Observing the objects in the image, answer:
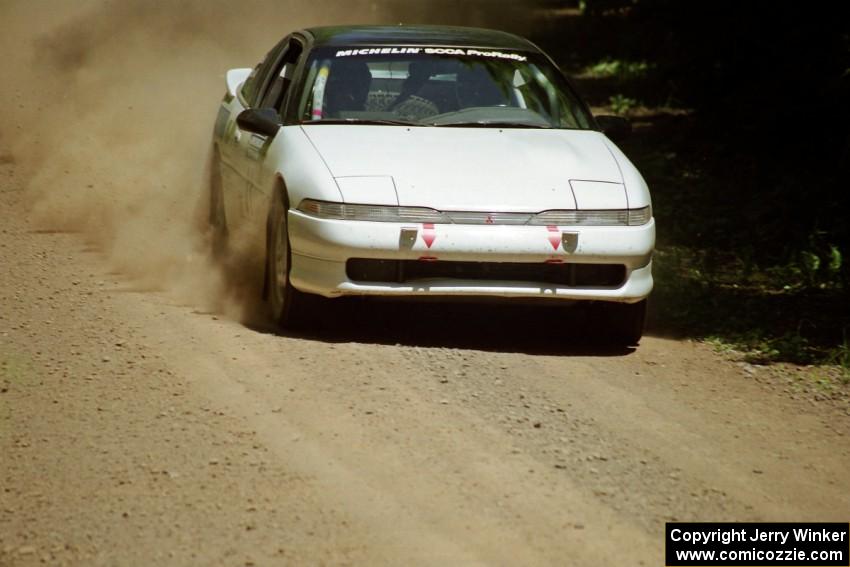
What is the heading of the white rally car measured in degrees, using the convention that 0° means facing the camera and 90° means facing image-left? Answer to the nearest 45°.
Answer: approximately 0°
